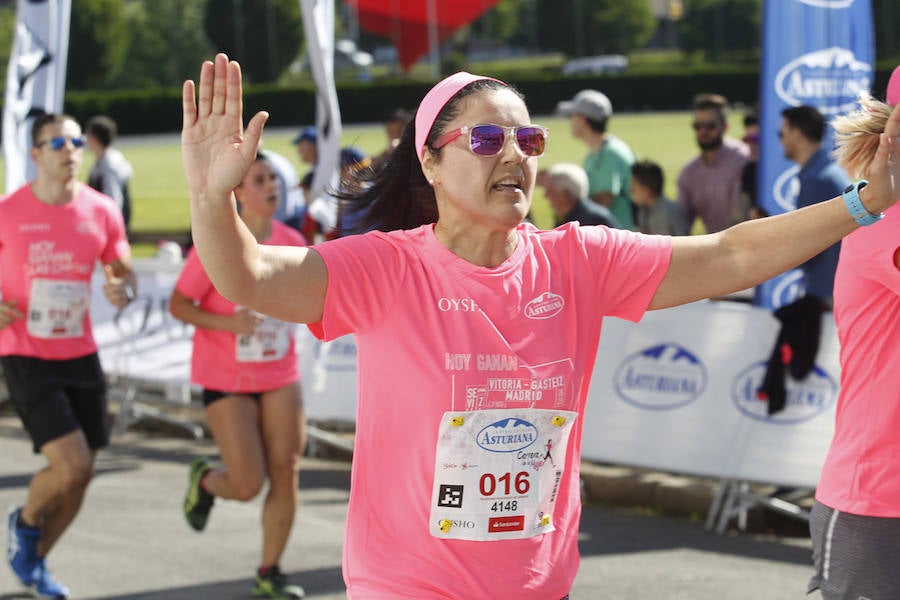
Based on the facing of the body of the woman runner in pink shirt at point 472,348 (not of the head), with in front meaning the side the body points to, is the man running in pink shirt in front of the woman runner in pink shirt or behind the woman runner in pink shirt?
behind

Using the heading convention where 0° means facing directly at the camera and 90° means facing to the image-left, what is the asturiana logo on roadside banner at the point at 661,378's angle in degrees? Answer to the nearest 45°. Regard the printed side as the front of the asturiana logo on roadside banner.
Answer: approximately 0°

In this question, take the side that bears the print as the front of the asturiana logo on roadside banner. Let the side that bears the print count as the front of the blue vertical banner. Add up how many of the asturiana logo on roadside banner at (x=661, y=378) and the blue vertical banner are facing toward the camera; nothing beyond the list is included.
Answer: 2

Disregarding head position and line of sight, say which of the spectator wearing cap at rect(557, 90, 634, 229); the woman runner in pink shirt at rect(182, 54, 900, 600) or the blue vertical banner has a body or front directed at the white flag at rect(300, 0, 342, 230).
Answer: the spectator wearing cap

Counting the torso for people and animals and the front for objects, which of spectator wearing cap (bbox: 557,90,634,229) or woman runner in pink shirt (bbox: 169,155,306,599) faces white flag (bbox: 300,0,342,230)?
the spectator wearing cap

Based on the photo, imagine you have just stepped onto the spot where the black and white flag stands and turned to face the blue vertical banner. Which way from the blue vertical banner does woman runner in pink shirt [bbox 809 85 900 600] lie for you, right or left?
right

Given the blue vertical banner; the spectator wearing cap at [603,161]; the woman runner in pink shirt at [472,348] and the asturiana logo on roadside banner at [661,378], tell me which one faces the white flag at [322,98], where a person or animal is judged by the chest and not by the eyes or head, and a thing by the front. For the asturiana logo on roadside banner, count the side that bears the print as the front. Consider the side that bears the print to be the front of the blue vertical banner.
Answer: the spectator wearing cap

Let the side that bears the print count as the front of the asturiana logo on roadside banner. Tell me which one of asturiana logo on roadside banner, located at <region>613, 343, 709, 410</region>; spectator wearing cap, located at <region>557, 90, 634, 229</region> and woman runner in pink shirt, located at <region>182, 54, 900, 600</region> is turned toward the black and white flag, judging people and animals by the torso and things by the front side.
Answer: the spectator wearing cap

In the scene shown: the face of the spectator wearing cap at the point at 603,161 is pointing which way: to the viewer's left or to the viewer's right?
to the viewer's left

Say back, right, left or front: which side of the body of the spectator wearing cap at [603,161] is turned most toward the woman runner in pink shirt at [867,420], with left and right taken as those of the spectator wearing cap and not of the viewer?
left

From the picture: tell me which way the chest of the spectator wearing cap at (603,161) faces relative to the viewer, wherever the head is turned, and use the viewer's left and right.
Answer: facing to the left of the viewer
